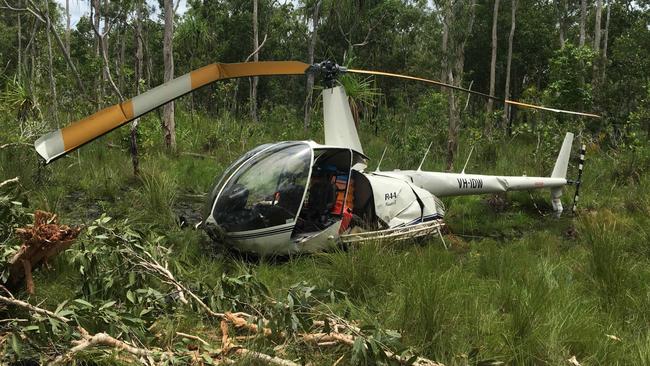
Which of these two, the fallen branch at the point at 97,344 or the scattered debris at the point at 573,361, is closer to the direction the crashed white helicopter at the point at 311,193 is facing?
the fallen branch

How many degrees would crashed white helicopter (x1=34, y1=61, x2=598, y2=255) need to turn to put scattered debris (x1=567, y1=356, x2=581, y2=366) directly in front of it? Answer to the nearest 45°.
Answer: approximately 90° to its left

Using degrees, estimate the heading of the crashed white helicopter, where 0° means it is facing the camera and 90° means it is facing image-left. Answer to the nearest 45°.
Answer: approximately 45°

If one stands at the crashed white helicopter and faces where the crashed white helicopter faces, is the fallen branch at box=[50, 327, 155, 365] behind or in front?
in front

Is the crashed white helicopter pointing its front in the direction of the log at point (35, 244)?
yes
